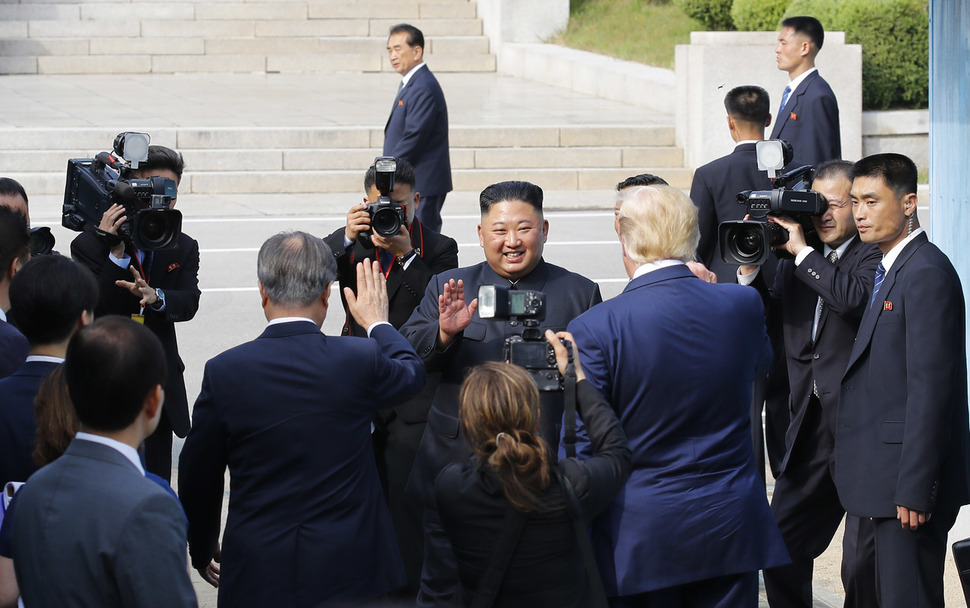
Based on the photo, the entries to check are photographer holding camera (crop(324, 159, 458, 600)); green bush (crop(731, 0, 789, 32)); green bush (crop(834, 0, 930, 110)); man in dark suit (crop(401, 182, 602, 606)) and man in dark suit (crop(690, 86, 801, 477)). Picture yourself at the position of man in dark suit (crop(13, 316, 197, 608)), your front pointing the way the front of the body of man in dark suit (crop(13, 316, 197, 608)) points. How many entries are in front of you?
5

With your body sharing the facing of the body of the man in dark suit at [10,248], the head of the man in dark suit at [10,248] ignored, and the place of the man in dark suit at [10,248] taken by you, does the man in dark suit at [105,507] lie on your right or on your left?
on your right

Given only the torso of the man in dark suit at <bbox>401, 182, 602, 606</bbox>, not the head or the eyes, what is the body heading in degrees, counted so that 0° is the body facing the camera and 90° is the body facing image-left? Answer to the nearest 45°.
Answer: approximately 0°

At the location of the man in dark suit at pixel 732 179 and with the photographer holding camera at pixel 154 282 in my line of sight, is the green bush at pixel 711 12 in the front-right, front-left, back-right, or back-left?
back-right

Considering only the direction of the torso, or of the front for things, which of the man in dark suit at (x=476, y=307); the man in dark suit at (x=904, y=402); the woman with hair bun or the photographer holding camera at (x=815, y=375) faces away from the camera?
the woman with hair bun

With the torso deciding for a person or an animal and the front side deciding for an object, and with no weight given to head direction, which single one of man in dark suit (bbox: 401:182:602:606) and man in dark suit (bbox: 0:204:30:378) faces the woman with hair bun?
man in dark suit (bbox: 401:182:602:606)

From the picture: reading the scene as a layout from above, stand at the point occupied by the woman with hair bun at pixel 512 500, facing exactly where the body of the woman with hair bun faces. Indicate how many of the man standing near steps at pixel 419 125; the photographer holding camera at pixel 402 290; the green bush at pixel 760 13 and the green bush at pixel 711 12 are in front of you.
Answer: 4

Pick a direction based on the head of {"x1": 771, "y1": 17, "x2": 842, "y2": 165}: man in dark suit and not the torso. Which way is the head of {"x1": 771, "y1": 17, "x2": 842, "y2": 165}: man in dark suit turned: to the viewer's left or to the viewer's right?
to the viewer's left

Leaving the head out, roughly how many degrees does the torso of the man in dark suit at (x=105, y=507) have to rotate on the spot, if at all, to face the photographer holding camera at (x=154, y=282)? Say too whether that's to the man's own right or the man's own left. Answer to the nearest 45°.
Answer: approximately 45° to the man's own left

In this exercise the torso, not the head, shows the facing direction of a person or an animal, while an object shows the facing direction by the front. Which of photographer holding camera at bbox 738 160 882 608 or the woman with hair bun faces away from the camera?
the woman with hair bun

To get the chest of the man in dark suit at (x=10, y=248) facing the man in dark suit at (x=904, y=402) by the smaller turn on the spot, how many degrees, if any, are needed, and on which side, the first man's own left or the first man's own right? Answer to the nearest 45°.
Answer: approximately 45° to the first man's own right

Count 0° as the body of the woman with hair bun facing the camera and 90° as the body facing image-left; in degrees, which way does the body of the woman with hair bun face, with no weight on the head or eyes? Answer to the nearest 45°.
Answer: approximately 180°

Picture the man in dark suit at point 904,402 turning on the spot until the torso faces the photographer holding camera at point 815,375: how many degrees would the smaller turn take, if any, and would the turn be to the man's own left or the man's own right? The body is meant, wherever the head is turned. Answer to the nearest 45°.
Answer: approximately 90° to the man's own right

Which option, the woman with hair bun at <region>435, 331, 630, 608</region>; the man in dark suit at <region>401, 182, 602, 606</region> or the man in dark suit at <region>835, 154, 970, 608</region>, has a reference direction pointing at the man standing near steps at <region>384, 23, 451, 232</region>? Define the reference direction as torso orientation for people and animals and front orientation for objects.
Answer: the woman with hair bun

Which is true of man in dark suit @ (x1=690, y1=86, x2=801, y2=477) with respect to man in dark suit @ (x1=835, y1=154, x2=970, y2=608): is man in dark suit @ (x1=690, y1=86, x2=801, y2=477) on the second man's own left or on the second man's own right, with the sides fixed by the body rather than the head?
on the second man's own right
